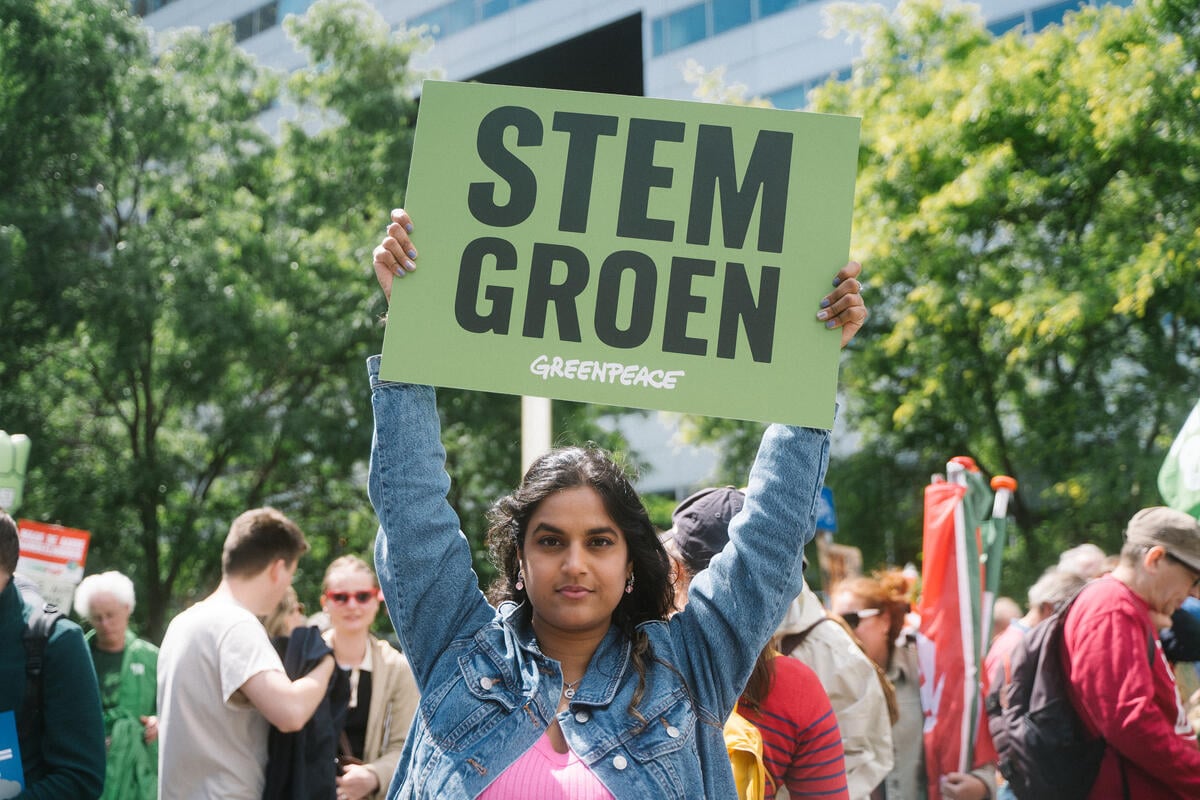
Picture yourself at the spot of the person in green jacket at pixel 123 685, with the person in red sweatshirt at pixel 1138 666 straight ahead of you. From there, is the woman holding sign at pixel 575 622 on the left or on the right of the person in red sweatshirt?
right

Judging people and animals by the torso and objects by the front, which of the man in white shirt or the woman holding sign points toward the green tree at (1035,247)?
the man in white shirt

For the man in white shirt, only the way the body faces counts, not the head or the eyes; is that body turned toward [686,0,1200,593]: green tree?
yes

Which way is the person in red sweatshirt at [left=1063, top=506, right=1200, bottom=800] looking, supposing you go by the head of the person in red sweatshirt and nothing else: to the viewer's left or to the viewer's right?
to the viewer's right

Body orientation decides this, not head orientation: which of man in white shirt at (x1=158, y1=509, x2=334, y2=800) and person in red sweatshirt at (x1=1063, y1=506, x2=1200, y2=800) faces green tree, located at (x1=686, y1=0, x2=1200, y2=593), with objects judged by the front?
the man in white shirt

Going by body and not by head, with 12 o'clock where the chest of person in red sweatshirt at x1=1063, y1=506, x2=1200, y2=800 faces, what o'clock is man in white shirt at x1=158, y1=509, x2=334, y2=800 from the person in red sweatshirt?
The man in white shirt is roughly at 5 o'clock from the person in red sweatshirt.

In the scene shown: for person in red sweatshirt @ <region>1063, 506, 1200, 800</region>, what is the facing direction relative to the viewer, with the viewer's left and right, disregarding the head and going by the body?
facing to the right of the viewer

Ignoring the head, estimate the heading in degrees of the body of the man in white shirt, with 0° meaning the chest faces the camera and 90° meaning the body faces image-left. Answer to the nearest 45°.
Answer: approximately 225°

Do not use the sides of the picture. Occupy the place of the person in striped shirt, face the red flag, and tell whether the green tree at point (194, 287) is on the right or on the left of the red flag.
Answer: left
